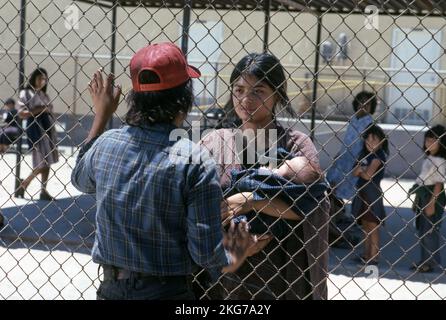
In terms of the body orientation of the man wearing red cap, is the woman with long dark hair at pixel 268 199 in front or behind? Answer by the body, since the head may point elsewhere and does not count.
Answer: in front

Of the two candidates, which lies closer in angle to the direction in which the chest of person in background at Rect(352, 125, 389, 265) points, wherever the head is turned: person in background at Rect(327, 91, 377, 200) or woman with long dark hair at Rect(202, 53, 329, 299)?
the woman with long dark hair

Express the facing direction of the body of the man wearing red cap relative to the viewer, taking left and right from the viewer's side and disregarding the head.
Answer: facing away from the viewer and to the right of the viewer

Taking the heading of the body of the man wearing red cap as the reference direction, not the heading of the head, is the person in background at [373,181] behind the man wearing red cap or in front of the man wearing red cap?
in front

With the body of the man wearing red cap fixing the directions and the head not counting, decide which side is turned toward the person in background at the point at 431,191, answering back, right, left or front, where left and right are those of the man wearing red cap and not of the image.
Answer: front

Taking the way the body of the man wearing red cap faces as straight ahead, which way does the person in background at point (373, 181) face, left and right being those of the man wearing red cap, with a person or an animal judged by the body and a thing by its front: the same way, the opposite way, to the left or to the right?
the opposite way

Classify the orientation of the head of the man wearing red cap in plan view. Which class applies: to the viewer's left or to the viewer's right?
to the viewer's right

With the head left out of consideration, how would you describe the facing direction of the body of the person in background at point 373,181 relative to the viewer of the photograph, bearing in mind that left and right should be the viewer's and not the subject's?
facing the viewer and to the left of the viewer
